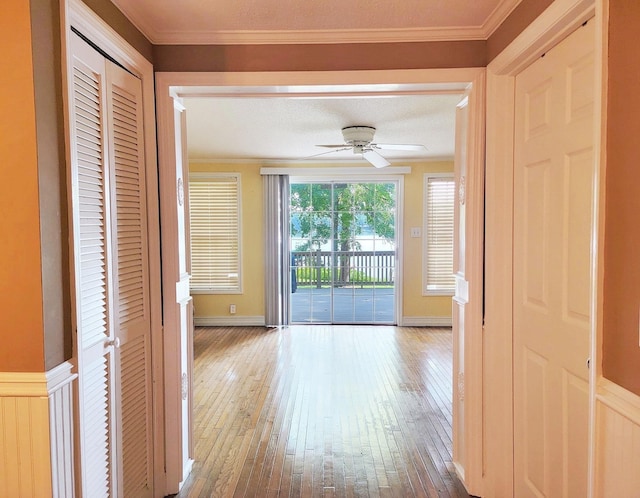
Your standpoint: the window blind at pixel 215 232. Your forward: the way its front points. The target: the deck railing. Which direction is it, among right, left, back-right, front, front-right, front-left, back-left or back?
left

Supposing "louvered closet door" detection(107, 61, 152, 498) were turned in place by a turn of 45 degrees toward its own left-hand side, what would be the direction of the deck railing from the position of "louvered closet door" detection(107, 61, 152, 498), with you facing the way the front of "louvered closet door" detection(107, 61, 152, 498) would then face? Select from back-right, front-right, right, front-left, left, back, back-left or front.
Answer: front-left

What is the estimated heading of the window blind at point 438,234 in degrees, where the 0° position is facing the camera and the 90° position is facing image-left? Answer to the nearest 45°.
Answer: approximately 0°

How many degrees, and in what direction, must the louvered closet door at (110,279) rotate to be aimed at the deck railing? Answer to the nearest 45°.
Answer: approximately 90° to its left

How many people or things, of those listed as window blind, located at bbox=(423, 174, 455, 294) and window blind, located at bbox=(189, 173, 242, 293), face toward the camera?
2

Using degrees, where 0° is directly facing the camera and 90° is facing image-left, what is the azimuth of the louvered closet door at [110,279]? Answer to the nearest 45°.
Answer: approximately 315°

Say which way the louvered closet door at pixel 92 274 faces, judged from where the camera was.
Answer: facing the viewer and to the right of the viewer

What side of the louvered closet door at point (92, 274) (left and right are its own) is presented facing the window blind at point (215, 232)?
left

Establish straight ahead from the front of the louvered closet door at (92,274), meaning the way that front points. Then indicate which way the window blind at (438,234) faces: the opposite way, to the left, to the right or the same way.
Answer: to the right

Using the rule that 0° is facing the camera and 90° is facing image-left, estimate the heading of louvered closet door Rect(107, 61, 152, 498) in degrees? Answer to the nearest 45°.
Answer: approximately 315°
